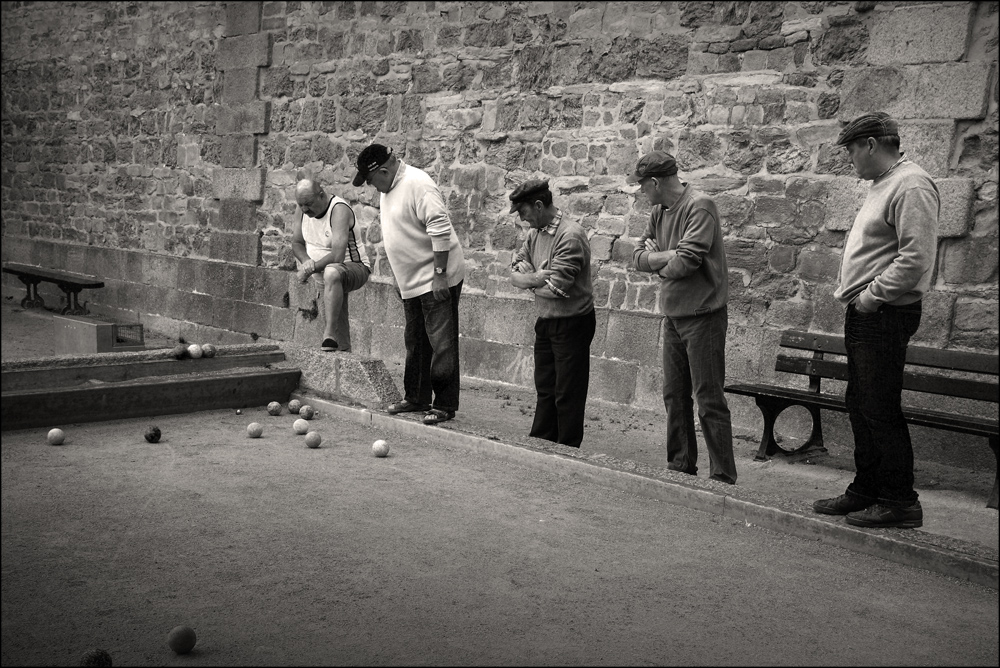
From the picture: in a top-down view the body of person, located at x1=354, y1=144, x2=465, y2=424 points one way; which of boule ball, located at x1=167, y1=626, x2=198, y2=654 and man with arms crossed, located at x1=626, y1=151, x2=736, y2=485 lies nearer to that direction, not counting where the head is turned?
the boule ball

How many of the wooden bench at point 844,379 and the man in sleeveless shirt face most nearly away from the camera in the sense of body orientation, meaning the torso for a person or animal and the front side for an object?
0

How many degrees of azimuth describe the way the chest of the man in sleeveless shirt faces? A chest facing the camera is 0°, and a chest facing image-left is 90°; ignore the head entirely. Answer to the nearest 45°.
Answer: approximately 45°

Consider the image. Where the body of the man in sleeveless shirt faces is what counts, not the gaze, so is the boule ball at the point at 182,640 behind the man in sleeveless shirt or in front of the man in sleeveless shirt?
in front

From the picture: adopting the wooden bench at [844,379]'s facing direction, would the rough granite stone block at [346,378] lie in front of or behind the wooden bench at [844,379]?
in front

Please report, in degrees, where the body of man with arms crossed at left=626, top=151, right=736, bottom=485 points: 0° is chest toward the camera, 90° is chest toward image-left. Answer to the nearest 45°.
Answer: approximately 45°

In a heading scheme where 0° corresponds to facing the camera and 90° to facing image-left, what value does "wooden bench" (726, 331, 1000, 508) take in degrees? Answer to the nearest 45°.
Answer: approximately 45°

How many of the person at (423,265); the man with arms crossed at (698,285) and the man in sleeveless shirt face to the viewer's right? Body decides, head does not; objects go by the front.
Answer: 0

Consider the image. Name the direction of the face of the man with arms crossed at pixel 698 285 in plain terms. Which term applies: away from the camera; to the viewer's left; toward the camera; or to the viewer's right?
to the viewer's left

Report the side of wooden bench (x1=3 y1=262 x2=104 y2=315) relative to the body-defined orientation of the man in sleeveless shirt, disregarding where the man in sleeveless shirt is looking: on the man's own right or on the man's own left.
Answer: on the man's own right

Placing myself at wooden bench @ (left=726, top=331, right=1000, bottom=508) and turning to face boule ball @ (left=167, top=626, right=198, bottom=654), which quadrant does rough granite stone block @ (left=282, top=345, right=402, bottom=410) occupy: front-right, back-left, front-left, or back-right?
front-right

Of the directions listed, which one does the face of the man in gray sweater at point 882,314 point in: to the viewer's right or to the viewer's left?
to the viewer's left

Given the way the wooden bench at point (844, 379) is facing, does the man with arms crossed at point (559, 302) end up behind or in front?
in front

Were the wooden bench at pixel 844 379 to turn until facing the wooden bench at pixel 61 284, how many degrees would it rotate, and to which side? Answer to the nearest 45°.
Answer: approximately 45° to its right
